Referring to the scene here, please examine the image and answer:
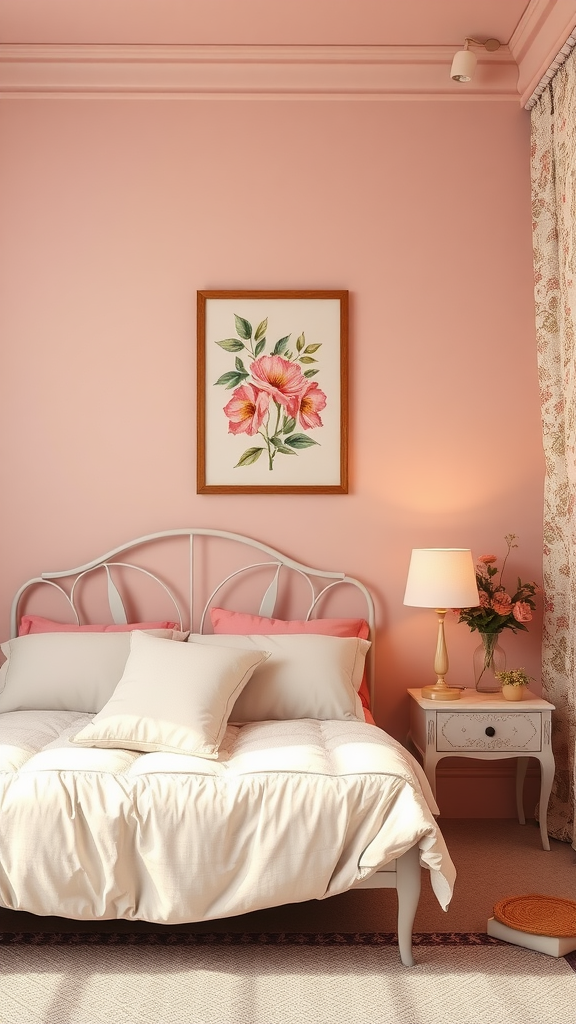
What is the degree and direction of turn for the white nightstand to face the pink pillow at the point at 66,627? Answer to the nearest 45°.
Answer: approximately 90° to its right

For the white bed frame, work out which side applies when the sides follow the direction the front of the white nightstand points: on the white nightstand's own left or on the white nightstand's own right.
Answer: on the white nightstand's own right

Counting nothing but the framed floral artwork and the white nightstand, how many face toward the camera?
2

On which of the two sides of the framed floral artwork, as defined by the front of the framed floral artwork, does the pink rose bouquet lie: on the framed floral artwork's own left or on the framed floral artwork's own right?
on the framed floral artwork's own left

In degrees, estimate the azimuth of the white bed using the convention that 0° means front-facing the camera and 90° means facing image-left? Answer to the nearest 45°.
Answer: approximately 0°
